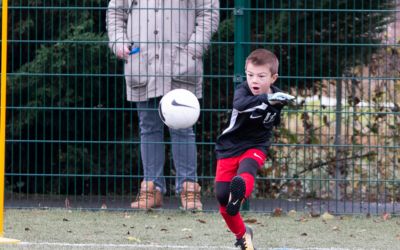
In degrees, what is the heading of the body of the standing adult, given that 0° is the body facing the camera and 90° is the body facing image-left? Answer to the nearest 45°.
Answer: approximately 0°

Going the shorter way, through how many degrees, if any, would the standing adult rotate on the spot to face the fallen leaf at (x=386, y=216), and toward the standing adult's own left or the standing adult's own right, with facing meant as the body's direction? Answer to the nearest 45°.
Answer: approximately 90° to the standing adult's own left

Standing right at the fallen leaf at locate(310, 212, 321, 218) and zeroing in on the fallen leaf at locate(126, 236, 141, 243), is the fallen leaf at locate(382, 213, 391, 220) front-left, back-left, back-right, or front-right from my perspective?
back-left

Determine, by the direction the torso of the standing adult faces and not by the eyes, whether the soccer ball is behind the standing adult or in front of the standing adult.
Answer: in front
